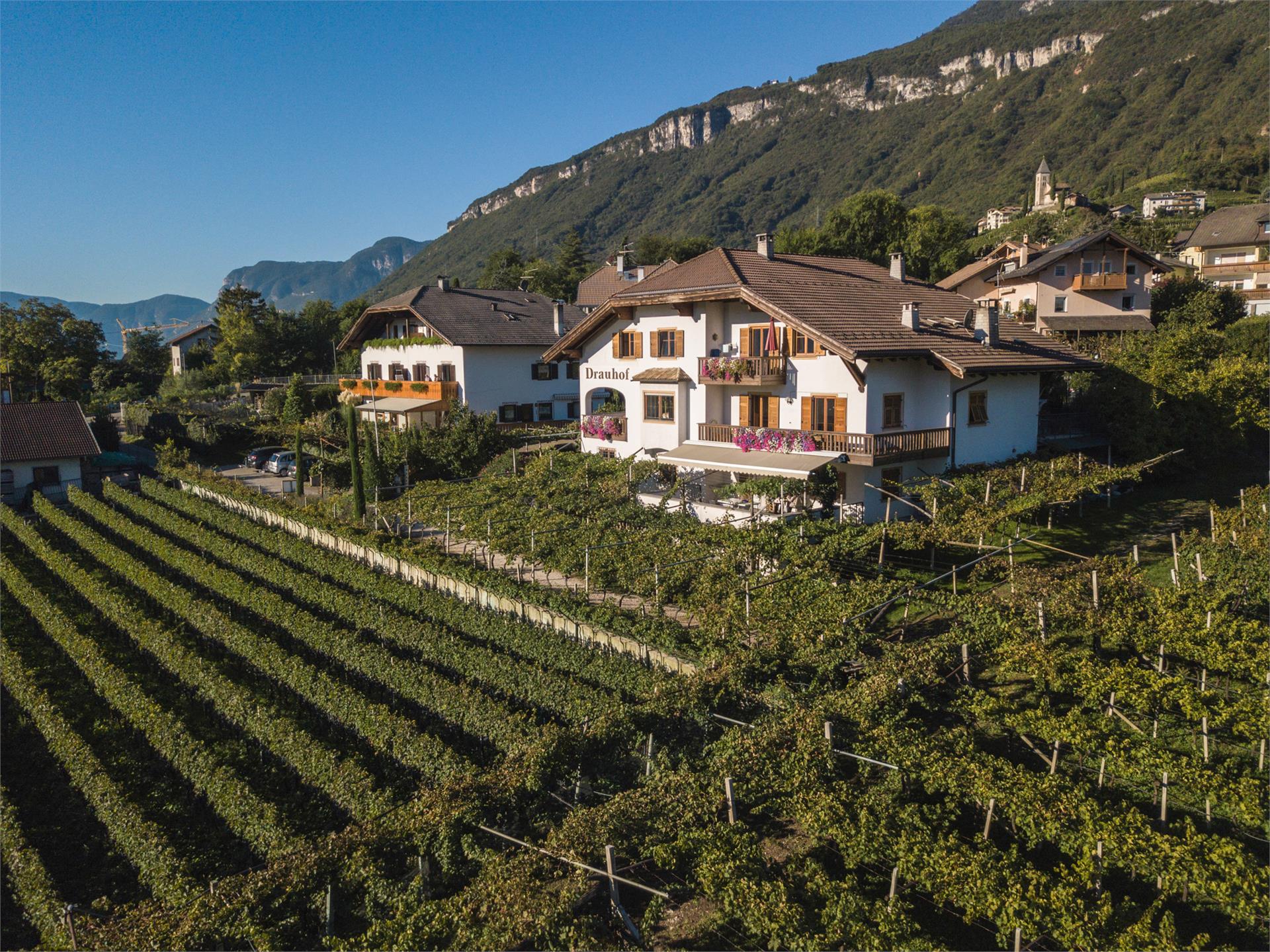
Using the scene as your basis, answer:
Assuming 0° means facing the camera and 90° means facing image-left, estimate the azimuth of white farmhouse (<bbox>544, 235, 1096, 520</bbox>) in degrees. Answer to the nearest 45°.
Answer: approximately 45°

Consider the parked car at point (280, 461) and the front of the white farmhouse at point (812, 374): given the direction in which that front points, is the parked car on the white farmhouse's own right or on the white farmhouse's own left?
on the white farmhouse's own right

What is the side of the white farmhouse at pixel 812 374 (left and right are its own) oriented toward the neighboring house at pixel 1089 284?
back

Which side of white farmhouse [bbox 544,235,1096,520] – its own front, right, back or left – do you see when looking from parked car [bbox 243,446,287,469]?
right

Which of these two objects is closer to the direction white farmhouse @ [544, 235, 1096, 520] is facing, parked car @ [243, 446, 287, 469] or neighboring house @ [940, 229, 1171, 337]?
the parked car

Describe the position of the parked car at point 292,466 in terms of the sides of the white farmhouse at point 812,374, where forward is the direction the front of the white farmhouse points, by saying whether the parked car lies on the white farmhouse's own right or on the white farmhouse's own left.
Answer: on the white farmhouse's own right

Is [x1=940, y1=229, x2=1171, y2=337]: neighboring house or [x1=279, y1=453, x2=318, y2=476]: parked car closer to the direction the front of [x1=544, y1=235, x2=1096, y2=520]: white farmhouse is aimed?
the parked car

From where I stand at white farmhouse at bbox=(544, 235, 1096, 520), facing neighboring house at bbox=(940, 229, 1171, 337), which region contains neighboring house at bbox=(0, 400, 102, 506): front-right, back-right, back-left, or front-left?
back-left
